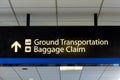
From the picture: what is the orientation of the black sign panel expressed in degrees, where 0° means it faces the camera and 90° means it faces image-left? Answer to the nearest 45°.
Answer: approximately 0°

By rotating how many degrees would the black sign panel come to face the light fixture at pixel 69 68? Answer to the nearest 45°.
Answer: approximately 180°
